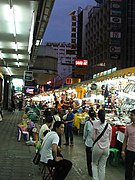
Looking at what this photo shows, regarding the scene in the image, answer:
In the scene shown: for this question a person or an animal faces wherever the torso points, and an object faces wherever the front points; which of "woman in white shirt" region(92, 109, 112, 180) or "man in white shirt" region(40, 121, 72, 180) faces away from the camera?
the woman in white shirt

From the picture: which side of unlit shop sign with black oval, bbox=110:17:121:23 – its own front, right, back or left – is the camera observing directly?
front

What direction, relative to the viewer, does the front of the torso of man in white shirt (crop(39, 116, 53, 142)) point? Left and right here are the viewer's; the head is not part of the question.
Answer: facing to the right of the viewer

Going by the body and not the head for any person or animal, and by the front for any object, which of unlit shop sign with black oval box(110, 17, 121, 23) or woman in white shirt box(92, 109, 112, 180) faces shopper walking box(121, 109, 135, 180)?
the unlit shop sign with black oval

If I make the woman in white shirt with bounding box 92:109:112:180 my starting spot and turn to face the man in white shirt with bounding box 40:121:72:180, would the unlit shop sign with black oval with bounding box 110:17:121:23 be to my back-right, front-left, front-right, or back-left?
back-right

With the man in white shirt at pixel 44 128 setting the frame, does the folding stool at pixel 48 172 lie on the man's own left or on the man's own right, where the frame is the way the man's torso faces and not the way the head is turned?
on the man's own right

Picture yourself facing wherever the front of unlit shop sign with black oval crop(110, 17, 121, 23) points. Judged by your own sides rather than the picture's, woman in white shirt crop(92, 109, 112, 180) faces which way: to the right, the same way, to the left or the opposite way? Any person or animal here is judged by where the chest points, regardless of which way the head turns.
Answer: the opposite way

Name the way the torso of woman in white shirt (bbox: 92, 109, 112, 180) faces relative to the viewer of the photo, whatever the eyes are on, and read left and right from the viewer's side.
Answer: facing away from the viewer

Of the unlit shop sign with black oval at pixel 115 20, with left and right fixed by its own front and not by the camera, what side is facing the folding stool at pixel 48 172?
front

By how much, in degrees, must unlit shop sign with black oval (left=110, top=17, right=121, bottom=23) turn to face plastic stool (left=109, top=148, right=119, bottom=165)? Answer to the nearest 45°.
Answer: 0° — it already faces it

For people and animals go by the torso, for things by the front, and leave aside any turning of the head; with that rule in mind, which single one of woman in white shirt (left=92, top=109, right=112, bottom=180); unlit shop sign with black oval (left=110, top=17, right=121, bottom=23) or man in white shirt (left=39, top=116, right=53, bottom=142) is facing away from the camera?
the woman in white shirt

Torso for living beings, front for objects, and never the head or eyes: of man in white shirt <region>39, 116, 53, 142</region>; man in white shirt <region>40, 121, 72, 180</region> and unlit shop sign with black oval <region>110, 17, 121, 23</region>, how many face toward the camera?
1

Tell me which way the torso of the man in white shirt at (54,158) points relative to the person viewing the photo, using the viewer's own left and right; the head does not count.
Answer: facing to the right of the viewer
